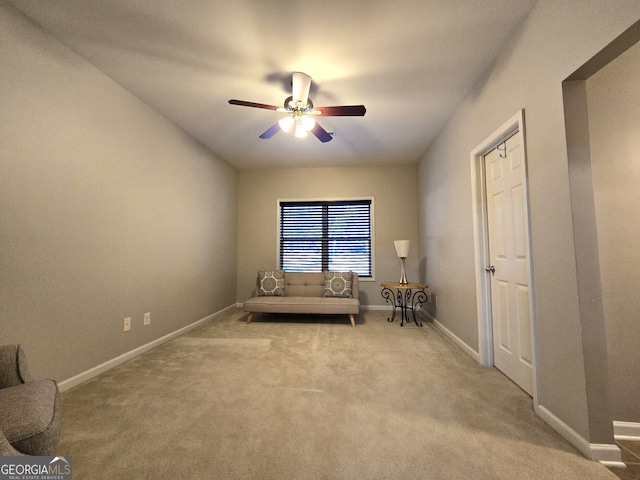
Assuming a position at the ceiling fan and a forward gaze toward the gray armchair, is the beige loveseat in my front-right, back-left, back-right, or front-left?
back-right

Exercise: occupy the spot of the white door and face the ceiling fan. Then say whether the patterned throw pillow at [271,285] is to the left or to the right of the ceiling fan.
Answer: right

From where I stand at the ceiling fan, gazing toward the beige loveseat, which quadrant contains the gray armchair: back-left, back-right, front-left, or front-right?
back-left

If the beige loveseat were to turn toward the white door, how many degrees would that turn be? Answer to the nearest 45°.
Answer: approximately 45° to its left

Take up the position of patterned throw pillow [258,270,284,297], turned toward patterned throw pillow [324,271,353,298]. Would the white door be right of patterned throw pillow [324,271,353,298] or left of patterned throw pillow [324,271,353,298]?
right

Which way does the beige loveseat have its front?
toward the camera
